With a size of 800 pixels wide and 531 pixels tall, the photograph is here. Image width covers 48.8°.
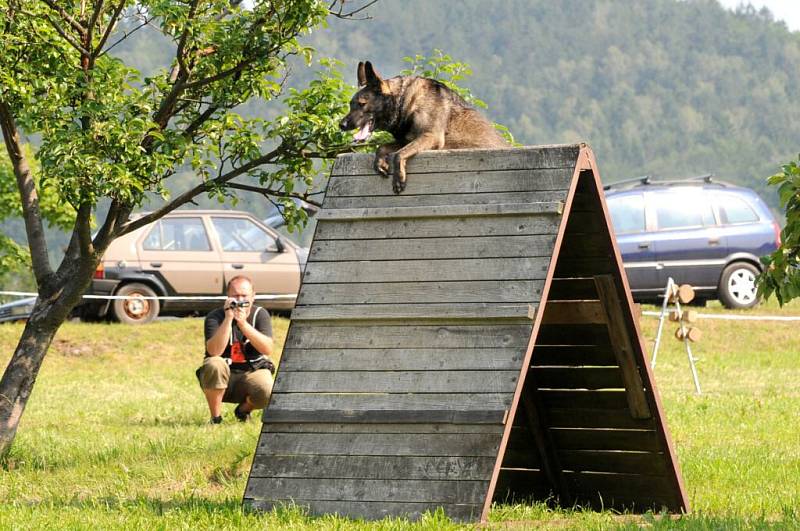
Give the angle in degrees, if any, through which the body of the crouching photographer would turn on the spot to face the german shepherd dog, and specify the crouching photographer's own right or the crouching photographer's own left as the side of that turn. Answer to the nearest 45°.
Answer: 0° — they already face it

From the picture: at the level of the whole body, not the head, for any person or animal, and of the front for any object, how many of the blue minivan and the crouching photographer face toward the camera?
1

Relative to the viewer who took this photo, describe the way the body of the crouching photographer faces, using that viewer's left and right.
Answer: facing the viewer

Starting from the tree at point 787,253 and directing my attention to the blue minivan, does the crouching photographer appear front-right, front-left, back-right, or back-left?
front-left

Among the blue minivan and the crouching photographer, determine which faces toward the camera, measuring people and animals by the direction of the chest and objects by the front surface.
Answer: the crouching photographer
